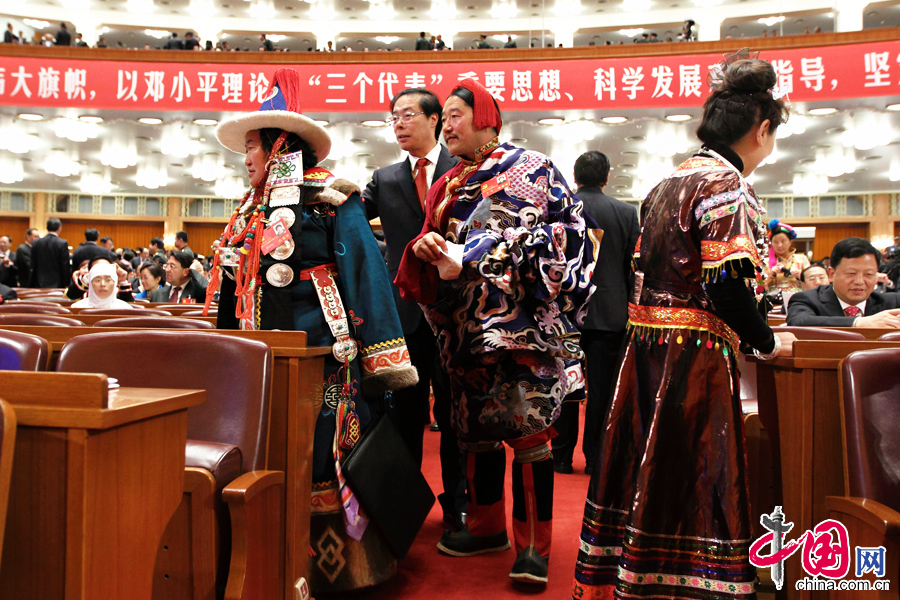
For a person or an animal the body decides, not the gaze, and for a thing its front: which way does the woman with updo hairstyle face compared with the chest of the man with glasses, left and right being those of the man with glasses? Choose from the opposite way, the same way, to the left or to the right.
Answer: the opposite way

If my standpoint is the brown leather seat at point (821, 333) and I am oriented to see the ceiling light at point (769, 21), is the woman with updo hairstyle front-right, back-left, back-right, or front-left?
back-left

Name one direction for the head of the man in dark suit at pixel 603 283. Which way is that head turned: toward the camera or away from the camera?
away from the camera

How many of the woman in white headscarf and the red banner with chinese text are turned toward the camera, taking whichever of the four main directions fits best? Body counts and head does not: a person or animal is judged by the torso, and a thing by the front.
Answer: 2

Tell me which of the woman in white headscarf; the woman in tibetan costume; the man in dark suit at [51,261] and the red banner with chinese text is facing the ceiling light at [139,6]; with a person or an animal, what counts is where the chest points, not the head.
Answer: the man in dark suit

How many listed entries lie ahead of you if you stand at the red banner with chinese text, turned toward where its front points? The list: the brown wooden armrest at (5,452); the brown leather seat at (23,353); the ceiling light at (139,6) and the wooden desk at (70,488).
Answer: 3

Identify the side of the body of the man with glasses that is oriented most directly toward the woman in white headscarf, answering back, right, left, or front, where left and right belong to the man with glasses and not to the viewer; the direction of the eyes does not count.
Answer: right

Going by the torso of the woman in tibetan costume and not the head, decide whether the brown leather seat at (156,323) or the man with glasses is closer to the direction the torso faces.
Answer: the brown leather seat
